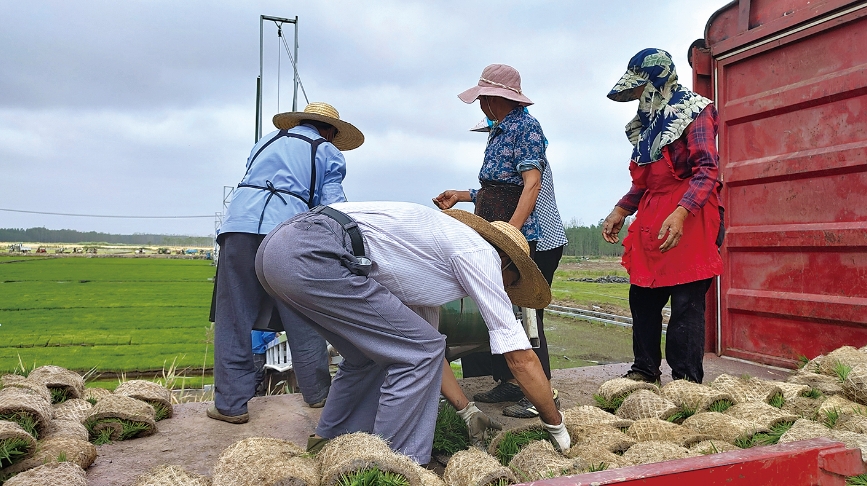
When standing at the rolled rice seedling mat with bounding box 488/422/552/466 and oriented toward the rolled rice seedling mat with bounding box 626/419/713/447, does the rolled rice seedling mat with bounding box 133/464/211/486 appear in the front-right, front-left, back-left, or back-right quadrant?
back-right

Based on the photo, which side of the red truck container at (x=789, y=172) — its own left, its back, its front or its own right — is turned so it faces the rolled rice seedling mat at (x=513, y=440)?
back

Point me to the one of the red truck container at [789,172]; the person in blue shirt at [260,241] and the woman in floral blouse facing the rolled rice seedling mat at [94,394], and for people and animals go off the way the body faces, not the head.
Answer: the woman in floral blouse

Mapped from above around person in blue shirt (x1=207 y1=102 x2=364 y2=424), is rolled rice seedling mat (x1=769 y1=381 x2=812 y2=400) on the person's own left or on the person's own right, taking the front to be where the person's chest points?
on the person's own right

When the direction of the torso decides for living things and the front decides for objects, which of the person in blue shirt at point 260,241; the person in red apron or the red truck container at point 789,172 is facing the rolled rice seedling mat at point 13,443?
the person in red apron

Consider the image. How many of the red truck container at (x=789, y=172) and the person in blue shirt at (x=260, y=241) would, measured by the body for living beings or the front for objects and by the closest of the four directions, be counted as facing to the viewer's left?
0

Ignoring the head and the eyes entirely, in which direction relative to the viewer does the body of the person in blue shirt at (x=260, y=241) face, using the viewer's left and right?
facing away from the viewer and to the right of the viewer

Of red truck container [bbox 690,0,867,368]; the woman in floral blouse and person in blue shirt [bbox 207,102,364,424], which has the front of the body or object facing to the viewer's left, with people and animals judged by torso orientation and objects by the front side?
the woman in floral blouse

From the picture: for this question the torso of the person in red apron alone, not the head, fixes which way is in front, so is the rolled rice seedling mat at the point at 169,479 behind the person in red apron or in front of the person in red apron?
in front

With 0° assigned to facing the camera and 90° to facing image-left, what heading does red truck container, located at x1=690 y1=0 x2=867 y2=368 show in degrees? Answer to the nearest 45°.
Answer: approximately 225°

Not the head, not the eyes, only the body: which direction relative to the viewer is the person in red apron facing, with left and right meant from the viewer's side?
facing the viewer and to the left of the viewer

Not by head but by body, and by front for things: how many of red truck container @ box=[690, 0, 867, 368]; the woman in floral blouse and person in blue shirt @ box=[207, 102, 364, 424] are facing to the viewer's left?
1

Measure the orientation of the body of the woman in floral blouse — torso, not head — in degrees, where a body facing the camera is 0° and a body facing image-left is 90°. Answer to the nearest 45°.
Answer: approximately 90°

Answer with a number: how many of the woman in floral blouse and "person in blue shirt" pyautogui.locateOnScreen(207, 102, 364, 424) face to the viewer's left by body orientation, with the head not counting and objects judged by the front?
1

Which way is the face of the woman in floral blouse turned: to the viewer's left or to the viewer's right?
to the viewer's left

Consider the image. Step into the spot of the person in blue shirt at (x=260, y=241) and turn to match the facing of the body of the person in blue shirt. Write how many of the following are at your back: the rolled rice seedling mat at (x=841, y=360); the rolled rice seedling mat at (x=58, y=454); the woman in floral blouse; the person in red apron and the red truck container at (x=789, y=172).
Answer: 1

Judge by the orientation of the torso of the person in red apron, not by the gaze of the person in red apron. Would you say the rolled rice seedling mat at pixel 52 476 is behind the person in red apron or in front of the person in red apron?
in front
